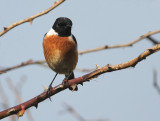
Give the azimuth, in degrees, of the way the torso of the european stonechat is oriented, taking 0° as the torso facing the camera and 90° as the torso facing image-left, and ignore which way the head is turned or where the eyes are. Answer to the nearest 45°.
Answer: approximately 0°
